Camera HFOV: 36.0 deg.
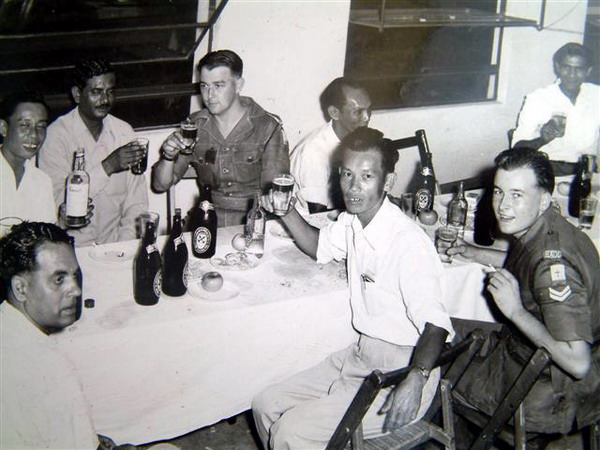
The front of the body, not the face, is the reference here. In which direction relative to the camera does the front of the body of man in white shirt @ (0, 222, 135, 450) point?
to the viewer's right

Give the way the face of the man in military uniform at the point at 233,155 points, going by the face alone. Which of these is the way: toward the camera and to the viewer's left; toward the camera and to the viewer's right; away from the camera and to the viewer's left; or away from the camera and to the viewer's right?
toward the camera and to the viewer's left

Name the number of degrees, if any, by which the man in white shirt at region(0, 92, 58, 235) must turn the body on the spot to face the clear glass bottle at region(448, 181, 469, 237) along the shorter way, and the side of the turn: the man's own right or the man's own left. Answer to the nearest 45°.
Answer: approximately 45° to the man's own left

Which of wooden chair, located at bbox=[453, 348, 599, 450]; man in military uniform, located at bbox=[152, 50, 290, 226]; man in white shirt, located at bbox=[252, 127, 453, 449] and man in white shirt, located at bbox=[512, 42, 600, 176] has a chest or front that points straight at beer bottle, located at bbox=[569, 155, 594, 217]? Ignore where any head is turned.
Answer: man in white shirt, located at bbox=[512, 42, 600, 176]

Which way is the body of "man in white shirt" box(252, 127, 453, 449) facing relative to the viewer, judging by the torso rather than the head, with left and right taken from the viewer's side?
facing the viewer and to the left of the viewer

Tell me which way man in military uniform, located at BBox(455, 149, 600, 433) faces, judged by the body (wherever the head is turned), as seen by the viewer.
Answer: to the viewer's left

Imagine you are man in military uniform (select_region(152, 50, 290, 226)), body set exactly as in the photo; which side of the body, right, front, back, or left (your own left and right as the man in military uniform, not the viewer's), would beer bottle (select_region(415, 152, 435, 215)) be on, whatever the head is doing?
left

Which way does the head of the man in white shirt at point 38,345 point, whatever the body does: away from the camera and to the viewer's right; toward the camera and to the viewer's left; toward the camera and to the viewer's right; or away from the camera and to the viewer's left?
toward the camera and to the viewer's right

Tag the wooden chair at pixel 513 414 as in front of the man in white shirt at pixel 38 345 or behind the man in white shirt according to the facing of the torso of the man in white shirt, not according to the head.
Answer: in front

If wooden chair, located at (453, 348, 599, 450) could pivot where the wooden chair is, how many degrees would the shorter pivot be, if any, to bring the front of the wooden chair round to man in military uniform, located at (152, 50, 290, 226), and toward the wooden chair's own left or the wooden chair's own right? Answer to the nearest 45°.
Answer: approximately 45° to the wooden chair's own right

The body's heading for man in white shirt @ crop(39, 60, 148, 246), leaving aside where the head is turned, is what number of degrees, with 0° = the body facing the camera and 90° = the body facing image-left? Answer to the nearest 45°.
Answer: approximately 315°

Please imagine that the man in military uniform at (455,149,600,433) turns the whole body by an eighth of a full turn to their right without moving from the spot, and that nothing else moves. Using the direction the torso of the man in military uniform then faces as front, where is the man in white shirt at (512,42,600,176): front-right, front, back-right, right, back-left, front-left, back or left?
front-right

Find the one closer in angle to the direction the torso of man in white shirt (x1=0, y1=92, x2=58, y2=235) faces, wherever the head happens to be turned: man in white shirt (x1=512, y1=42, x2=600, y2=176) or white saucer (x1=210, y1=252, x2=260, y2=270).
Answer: the white saucer

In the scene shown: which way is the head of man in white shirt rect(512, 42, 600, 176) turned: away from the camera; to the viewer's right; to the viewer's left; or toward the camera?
toward the camera

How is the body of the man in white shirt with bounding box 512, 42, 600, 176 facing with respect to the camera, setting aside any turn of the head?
toward the camera

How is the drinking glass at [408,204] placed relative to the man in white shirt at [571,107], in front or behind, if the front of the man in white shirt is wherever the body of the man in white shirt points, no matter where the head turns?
in front

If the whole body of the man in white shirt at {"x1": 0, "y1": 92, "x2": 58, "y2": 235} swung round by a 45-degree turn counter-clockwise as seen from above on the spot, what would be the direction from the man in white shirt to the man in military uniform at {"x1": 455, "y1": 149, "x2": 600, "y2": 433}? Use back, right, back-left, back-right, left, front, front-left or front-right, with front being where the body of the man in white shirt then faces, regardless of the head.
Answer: front-right
